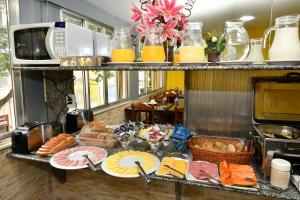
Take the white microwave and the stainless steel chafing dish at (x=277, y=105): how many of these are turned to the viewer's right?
0

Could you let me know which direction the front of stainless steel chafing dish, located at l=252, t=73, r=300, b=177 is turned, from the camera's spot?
facing the viewer

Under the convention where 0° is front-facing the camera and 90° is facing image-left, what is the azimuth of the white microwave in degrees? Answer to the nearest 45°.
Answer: approximately 45°

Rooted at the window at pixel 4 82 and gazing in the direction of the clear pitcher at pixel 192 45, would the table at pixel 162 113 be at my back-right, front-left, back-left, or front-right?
front-left

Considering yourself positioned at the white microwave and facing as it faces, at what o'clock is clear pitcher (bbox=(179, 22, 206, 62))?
The clear pitcher is roughly at 9 o'clock from the white microwave.

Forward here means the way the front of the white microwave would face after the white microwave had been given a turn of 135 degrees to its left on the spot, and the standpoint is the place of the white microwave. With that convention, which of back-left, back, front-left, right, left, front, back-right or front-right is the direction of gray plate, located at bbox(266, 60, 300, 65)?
front-right

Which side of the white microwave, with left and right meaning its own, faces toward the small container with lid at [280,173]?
left

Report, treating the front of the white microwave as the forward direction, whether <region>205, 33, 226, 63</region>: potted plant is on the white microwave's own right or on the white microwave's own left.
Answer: on the white microwave's own left

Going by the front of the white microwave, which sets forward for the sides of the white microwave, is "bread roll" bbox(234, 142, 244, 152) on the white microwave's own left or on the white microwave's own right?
on the white microwave's own left
